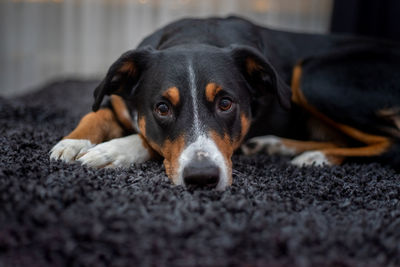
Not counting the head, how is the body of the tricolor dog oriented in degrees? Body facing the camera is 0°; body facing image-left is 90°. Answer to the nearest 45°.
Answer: approximately 45°
